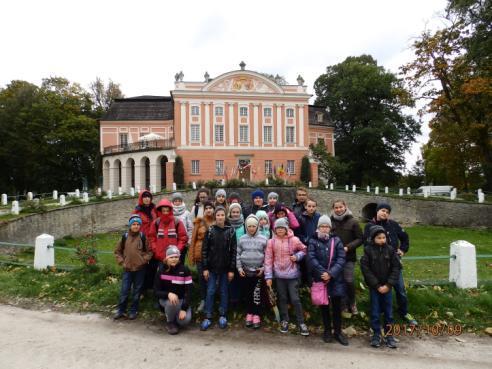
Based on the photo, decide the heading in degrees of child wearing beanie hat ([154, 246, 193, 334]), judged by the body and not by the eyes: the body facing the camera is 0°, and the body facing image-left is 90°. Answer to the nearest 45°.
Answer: approximately 0°

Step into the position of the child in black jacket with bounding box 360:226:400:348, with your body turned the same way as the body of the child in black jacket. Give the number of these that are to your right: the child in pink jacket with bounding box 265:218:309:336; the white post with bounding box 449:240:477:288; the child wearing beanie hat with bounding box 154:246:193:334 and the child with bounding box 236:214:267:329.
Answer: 3

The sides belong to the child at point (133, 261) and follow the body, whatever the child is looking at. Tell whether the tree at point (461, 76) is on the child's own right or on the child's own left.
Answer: on the child's own left

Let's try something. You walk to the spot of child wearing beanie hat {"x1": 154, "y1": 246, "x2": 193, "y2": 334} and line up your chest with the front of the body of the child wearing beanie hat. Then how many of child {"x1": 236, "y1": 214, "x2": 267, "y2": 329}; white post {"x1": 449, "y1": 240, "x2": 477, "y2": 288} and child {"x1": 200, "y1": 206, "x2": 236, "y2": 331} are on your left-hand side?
3

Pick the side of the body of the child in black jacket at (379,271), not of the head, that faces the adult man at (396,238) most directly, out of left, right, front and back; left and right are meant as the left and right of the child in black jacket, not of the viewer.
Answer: back

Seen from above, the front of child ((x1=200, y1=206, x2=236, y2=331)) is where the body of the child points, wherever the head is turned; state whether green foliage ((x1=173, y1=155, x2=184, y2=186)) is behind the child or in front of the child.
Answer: behind

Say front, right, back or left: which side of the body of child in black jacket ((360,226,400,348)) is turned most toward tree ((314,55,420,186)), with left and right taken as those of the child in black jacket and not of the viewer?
back
